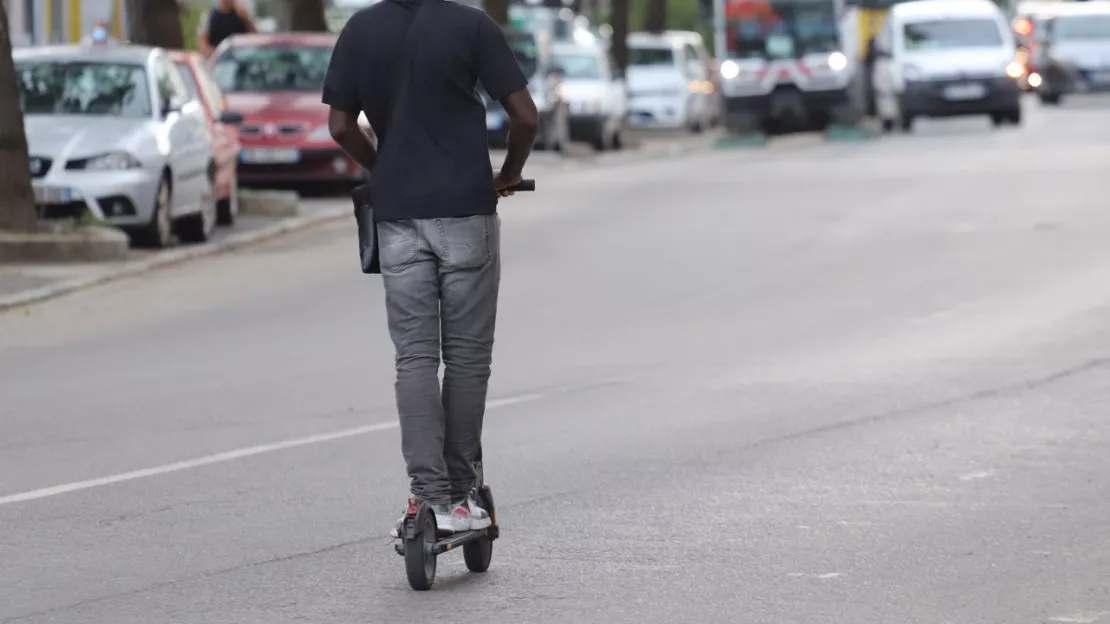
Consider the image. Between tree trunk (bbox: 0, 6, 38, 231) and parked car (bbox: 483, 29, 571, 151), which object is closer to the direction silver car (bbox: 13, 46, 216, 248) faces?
the tree trunk

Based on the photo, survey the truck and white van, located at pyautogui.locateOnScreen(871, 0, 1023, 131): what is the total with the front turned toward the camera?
2

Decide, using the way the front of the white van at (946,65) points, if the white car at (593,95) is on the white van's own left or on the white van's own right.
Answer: on the white van's own right

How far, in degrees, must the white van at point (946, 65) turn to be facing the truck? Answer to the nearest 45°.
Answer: approximately 135° to its right

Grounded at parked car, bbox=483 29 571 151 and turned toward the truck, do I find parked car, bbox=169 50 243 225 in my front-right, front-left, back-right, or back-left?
back-right
